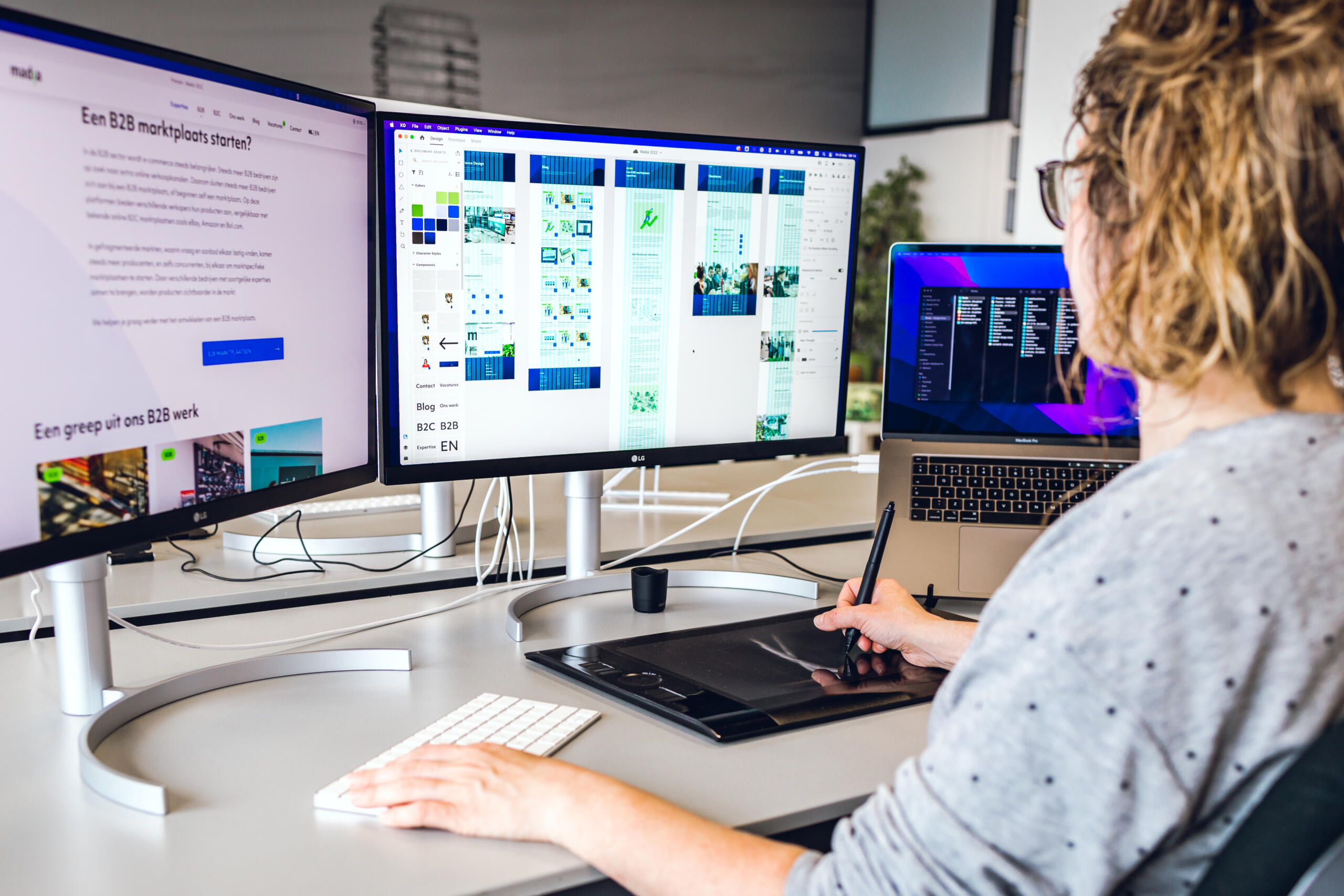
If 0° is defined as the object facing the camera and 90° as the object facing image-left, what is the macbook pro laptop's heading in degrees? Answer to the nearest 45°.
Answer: approximately 0°

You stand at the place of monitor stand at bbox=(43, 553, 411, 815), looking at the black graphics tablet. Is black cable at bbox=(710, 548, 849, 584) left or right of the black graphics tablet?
left

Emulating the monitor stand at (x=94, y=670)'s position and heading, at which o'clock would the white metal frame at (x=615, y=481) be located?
The white metal frame is roughly at 9 o'clock from the monitor stand.

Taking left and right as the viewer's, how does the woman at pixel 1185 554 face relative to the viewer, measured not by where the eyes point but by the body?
facing away from the viewer and to the left of the viewer

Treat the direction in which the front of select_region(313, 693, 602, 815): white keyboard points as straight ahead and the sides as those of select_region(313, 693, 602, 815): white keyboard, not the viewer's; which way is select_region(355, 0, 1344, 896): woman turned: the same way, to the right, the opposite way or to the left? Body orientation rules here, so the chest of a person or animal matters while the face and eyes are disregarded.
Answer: the opposite way

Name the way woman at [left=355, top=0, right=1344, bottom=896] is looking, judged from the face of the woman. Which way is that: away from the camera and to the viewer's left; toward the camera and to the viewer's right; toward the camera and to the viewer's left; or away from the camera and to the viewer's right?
away from the camera and to the viewer's left
